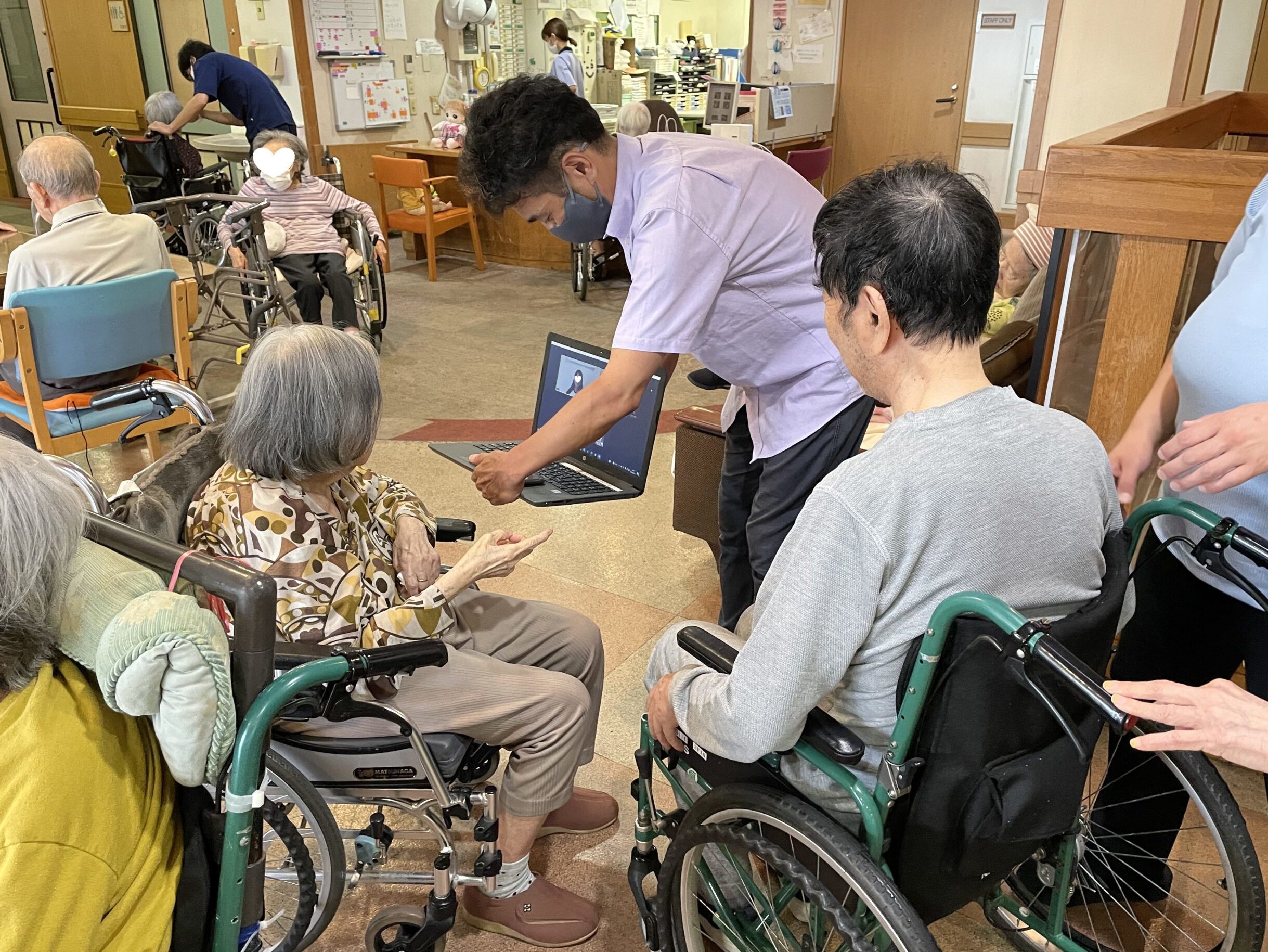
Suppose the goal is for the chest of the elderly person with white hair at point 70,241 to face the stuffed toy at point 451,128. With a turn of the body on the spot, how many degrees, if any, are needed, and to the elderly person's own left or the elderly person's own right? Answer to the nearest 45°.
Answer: approximately 90° to the elderly person's own right

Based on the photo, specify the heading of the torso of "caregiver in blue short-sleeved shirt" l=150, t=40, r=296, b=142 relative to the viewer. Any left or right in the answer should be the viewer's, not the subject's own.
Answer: facing to the left of the viewer

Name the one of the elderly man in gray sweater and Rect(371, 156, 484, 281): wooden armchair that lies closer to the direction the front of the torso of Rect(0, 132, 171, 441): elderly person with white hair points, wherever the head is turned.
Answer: the wooden armchair

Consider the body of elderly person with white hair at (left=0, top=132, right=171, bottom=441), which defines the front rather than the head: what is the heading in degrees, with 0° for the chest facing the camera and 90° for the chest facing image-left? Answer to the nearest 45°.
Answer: approximately 135°

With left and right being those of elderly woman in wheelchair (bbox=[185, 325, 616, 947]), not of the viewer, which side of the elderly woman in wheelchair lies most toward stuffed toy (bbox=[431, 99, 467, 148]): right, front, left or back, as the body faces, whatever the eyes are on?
left

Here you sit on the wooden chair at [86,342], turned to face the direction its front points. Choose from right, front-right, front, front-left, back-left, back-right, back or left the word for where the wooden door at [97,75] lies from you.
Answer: front-right

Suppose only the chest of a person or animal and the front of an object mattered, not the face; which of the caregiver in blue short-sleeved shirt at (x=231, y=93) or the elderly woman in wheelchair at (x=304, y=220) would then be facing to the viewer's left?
the caregiver in blue short-sleeved shirt

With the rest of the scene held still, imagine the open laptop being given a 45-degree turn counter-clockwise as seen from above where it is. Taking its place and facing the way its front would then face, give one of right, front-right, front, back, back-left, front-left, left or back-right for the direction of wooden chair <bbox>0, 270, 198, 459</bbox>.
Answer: back-right

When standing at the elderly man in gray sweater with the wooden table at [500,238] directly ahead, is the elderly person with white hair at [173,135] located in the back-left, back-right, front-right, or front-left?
front-left

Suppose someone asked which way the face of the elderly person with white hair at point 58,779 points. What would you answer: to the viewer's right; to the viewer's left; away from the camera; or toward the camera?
away from the camera

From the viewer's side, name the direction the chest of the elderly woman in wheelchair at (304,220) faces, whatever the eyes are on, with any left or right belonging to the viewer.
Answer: facing the viewer

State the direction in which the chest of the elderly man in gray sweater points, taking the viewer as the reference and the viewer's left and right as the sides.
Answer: facing away from the viewer and to the left of the viewer

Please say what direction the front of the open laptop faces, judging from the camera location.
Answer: facing the viewer and to the left of the viewer

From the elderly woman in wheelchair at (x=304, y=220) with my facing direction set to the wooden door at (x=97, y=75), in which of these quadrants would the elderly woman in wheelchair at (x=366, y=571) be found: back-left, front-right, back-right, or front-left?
back-left

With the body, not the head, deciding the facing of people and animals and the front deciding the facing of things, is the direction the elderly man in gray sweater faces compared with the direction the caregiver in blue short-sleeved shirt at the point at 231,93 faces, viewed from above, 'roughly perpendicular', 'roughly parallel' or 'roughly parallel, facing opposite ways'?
roughly perpendicular

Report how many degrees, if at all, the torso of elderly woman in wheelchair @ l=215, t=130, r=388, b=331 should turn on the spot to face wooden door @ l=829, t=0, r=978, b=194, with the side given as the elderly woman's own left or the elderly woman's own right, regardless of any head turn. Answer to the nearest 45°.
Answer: approximately 135° to the elderly woman's own left

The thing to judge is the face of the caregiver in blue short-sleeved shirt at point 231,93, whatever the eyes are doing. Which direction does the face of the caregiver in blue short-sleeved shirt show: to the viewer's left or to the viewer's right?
to the viewer's left
